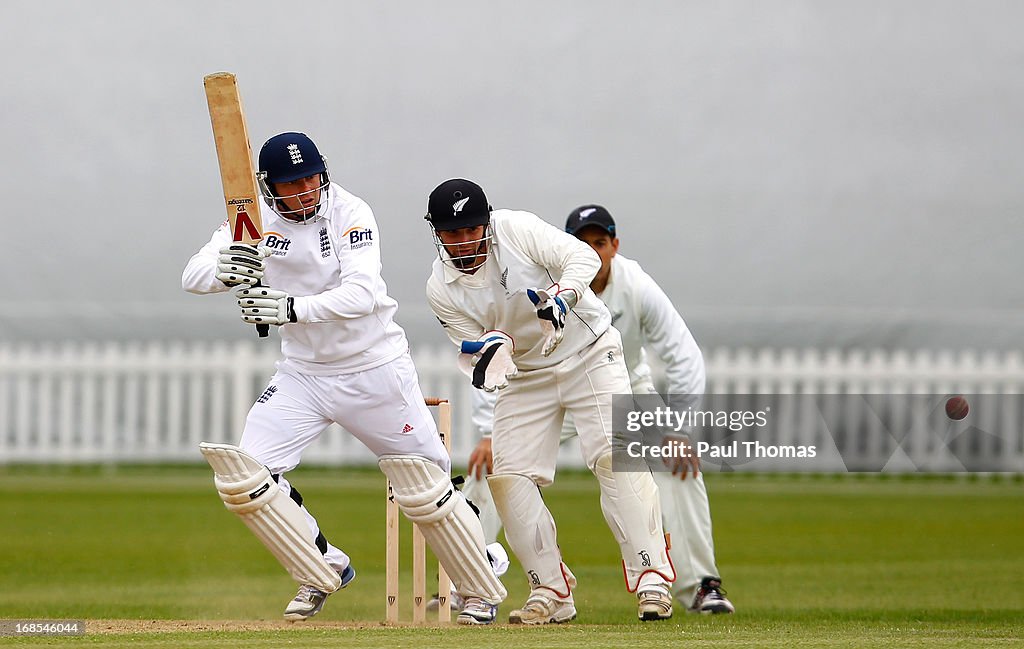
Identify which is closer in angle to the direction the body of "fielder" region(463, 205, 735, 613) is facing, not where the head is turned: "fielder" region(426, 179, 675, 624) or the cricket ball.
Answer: the fielder

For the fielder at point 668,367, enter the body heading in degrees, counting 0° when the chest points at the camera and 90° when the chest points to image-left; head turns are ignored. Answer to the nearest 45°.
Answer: approximately 0°

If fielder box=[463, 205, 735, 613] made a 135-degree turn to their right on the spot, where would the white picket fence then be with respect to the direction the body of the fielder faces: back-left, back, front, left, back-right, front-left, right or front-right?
front

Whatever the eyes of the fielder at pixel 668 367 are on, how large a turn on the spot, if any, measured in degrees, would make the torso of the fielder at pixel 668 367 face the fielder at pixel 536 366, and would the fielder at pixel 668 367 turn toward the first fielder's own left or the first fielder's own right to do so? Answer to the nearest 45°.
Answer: approximately 45° to the first fielder's own right
